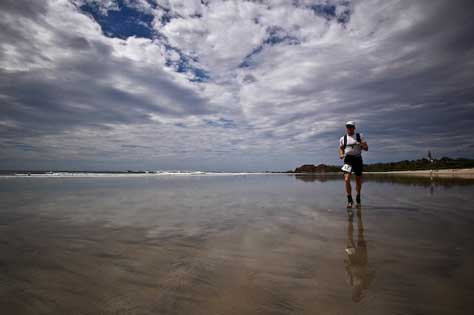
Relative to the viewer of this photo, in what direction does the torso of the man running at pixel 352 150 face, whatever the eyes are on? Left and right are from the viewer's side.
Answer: facing the viewer
